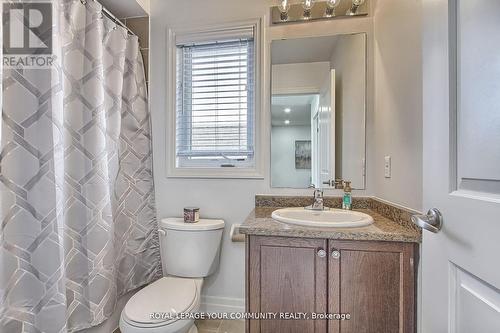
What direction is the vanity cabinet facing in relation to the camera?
toward the camera

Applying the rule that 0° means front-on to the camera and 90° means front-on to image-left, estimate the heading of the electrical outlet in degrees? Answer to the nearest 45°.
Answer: approximately 45°

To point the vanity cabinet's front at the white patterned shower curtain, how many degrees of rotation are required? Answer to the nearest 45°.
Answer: approximately 90° to its right

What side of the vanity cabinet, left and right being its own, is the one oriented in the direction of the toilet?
right

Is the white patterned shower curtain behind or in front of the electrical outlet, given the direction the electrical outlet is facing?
in front

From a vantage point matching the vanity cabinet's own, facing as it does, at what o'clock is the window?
The window is roughly at 4 o'clock from the vanity cabinet.

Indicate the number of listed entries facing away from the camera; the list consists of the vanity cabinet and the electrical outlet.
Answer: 0

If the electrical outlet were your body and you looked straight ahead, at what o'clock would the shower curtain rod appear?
The shower curtain rod is roughly at 1 o'clock from the electrical outlet.

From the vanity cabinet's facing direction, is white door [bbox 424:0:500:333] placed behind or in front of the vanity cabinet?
in front

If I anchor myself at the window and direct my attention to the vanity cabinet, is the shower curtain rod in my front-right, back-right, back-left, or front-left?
back-right
